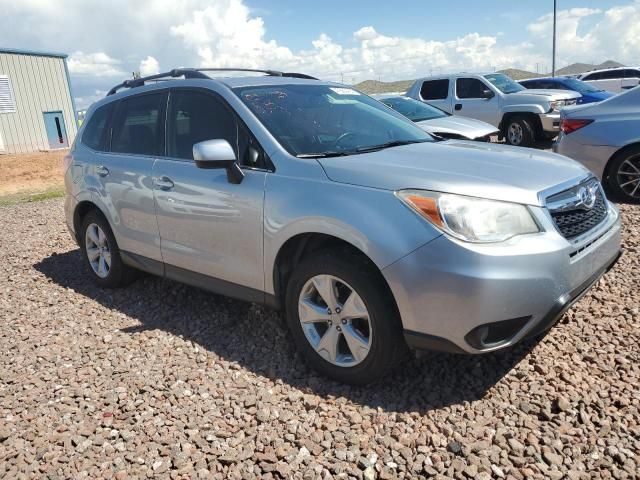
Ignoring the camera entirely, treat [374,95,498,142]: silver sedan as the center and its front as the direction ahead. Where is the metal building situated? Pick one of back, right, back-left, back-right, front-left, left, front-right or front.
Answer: back

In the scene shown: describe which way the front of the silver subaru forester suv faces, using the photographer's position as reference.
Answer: facing the viewer and to the right of the viewer

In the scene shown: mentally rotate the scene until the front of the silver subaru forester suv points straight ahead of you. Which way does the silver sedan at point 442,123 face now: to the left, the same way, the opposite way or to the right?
the same way

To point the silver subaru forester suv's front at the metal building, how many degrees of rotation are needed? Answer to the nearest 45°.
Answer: approximately 180°

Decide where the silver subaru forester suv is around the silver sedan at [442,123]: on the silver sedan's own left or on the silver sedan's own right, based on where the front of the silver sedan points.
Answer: on the silver sedan's own right

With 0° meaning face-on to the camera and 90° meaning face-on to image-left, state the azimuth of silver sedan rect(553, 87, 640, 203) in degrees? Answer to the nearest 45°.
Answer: approximately 270°

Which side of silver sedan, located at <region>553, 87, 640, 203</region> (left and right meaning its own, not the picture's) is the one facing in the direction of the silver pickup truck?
left

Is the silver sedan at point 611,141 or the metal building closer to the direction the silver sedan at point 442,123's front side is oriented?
the silver sedan

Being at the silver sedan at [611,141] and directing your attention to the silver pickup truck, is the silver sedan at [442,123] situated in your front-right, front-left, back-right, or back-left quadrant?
front-left

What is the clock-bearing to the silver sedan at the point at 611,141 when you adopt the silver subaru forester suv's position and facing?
The silver sedan is roughly at 9 o'clock from the silver subaru forester suv.

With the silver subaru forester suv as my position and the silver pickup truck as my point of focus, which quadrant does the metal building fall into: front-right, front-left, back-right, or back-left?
front-left

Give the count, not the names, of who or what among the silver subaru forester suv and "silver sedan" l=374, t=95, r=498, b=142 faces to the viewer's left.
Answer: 0
